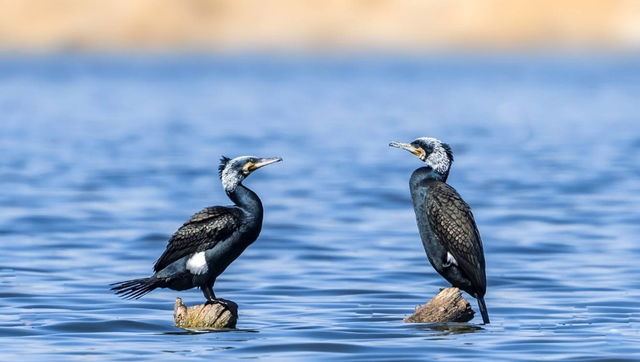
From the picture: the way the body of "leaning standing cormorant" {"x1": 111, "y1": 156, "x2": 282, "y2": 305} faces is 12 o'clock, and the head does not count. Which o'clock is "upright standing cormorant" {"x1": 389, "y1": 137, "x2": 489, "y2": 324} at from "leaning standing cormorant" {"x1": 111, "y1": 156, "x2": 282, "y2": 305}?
"upright standing cormorant" {"x1": 389, "y1": 137, "x2": 489, "y2": 324} is roughly at 12 o'clock from "leaning standing cormorant" {"x1": 111, "y1": 156, "x2": 282, "y2": 305}.

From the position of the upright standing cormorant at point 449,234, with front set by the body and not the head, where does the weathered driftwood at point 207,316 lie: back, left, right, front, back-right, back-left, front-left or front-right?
front

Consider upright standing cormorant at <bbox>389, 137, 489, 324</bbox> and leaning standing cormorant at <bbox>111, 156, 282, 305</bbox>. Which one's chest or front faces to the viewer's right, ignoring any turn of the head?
leaning standing cormorant at <bbox>111, 156, 282, 305</bbox>

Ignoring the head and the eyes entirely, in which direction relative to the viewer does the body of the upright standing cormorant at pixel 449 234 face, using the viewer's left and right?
facing to the left of the viewer

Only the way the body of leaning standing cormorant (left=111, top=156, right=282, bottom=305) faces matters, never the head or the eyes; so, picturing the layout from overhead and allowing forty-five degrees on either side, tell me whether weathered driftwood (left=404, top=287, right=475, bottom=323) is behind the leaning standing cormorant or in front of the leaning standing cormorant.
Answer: in front

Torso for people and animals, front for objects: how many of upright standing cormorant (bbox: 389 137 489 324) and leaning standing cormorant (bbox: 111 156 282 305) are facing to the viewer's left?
1

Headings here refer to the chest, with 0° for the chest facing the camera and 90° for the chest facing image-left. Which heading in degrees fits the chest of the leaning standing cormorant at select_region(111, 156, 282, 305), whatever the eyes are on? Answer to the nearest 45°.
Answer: approximately 270°

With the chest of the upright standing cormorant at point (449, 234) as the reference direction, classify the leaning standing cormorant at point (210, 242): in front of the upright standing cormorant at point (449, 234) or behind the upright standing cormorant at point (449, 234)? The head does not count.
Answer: in front

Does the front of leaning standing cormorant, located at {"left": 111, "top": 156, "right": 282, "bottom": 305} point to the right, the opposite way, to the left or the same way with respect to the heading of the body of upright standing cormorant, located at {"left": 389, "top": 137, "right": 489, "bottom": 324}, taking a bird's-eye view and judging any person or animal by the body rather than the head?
the opposite way
